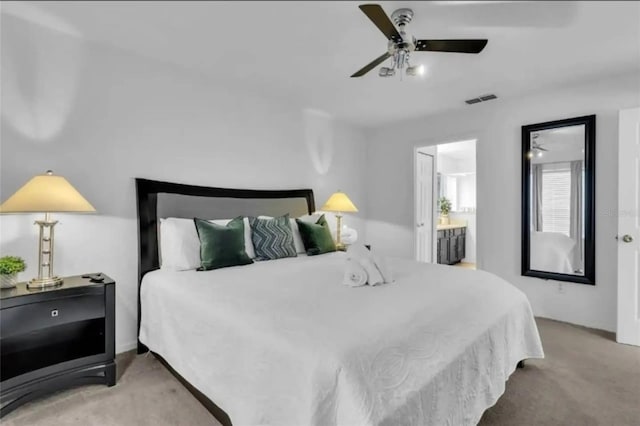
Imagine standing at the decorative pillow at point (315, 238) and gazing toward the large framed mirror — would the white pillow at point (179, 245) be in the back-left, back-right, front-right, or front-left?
back-right

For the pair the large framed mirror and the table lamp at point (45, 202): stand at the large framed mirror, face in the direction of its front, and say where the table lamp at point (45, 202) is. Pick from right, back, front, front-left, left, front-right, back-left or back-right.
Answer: front

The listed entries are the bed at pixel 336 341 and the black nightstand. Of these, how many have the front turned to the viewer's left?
0

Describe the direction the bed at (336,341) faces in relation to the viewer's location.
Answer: facing the viewer and to the right of the viewer

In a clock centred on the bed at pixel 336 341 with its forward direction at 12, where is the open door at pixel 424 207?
The open door is roughly at 8 o'clock from the bed.

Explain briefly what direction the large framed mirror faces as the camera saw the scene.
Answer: facing the viewer and to the left of the viewer

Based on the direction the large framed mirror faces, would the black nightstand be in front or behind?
in front

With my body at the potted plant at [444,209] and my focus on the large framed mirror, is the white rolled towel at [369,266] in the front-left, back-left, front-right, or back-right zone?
front-right

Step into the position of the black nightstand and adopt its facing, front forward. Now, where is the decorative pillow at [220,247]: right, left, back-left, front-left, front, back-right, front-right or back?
front-left

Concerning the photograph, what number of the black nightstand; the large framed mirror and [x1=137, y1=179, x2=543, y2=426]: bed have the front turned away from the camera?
0

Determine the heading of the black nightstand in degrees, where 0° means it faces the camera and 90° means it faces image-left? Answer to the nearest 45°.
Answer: approximately 315°

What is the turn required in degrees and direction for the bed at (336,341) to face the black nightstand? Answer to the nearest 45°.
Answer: approximately 135° to its right

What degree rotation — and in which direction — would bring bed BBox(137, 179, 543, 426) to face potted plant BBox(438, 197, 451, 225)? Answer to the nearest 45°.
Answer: approximately 135° to its left

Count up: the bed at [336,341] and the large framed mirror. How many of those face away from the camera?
0
